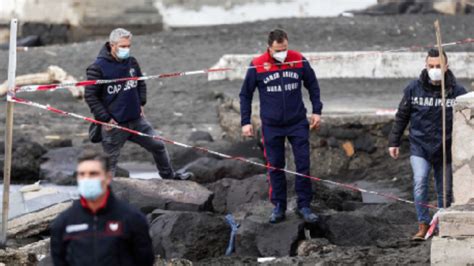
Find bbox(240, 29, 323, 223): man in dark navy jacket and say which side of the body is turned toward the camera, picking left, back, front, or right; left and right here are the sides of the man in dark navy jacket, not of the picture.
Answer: front

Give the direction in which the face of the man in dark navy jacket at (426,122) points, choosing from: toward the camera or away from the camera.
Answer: toward the camera

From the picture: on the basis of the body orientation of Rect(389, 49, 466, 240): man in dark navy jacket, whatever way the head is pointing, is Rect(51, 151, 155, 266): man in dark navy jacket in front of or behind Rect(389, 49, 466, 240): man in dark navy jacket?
in front

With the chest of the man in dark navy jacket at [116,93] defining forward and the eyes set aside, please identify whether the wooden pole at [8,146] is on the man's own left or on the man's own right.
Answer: on the man's own right

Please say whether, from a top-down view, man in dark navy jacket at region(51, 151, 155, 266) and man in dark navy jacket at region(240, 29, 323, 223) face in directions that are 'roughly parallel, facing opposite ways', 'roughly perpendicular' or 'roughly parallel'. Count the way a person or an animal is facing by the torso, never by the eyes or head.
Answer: roughly parallel

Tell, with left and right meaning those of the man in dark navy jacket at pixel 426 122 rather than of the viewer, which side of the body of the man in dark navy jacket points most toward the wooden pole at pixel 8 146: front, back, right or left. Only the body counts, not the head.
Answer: right

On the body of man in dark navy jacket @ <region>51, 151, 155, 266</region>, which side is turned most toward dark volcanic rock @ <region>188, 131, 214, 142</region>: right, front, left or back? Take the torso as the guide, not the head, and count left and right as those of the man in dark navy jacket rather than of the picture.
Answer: back

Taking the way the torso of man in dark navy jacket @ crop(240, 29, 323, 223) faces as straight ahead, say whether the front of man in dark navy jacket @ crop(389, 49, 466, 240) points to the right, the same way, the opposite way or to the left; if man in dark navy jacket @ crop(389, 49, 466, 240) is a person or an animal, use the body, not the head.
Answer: the same way

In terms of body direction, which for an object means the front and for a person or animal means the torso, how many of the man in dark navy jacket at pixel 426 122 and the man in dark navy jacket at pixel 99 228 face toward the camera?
2

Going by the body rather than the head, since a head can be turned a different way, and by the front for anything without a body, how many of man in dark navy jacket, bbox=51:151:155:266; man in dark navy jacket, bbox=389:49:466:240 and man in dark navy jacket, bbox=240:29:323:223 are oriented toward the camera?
3

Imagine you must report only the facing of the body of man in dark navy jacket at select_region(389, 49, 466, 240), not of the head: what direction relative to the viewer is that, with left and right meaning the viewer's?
facing the viewer

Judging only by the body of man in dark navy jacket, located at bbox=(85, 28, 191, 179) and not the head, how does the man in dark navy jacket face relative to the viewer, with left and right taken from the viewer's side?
facing the viewer and to the right of the viewer

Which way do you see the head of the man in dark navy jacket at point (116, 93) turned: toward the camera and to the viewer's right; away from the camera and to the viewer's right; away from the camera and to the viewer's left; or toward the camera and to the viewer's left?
toward the camera and to the viewer's right

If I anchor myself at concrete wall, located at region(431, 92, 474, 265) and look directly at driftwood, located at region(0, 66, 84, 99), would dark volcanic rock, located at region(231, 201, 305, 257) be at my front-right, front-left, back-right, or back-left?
front-left
